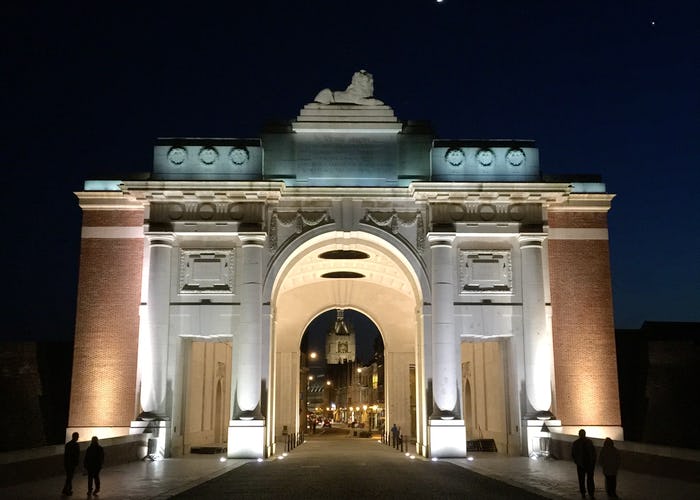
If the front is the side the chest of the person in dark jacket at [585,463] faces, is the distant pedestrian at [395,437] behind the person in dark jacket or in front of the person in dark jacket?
in front

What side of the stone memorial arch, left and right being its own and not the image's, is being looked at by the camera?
front

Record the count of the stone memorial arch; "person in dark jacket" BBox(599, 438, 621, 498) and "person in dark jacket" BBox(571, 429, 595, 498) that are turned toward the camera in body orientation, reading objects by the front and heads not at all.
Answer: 1

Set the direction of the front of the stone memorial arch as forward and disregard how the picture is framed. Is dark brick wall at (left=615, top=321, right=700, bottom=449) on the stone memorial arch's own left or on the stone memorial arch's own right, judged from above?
on the stone memorial arch's own left

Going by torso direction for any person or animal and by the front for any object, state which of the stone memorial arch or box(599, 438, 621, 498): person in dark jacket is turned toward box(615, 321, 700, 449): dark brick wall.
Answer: the person in dark jacket

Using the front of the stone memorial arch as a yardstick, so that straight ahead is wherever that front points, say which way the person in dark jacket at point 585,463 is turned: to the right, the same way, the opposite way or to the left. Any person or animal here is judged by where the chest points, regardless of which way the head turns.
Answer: the opposite way

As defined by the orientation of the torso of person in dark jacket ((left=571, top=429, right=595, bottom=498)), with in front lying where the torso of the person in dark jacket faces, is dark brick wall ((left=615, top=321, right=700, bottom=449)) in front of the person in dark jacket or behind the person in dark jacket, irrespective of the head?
in front

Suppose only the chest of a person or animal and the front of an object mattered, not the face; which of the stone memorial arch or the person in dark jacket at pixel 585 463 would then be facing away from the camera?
the person in dark jacket

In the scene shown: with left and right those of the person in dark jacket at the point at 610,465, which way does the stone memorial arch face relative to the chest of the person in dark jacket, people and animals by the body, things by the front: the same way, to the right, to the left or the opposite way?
the opposite way

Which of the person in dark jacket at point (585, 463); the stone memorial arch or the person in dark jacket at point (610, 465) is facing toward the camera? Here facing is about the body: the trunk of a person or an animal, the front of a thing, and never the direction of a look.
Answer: the stone memorial arch

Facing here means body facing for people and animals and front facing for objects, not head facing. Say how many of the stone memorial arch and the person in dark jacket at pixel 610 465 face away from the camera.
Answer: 1

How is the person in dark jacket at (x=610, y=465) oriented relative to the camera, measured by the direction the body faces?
away from the camera

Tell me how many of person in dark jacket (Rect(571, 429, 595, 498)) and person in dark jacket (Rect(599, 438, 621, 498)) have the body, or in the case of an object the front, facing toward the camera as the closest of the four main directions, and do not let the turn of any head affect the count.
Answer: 0

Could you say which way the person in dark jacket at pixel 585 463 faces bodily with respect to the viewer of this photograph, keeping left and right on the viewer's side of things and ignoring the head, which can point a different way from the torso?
facing away from the viewer

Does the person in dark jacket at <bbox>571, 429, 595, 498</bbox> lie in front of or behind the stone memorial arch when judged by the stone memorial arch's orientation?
in front
